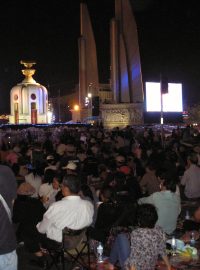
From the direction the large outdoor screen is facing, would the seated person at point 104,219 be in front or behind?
in front

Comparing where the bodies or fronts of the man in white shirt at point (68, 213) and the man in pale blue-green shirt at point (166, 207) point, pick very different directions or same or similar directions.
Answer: same or similar directions

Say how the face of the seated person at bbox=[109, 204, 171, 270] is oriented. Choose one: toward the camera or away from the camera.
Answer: away from the camera

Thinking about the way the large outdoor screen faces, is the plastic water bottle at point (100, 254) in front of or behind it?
in front

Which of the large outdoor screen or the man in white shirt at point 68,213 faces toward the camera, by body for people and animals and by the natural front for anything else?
the large outdoor screen

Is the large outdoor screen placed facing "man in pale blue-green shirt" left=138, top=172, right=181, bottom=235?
yes

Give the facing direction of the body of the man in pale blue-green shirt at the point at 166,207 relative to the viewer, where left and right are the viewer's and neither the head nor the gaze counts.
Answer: facing away from the viewer and to the left of the viewer

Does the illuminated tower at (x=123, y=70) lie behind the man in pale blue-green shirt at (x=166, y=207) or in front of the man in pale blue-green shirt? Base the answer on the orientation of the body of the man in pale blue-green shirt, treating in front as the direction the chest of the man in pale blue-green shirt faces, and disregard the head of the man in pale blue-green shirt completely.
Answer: in front

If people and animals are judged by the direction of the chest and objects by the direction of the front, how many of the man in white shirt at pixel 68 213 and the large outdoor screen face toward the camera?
1

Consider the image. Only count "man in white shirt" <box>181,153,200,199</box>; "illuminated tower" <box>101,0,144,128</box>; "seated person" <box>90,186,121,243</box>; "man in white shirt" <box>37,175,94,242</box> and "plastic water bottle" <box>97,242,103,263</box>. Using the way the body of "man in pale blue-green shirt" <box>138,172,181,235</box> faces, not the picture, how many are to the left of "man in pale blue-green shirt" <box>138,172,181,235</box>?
3

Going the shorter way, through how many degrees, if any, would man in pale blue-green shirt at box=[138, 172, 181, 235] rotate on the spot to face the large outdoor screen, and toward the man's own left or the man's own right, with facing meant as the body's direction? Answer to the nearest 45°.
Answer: approximately 45° to the man's own right

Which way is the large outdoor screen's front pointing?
toward the camera

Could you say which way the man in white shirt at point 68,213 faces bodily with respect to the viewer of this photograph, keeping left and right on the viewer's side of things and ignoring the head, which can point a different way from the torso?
facing away from the viewer and to the left of the viewer

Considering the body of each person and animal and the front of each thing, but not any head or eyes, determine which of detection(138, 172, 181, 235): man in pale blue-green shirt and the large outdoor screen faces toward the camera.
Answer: the large outdoor screen

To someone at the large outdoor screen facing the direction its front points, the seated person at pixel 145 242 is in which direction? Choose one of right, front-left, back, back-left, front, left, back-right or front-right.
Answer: front
